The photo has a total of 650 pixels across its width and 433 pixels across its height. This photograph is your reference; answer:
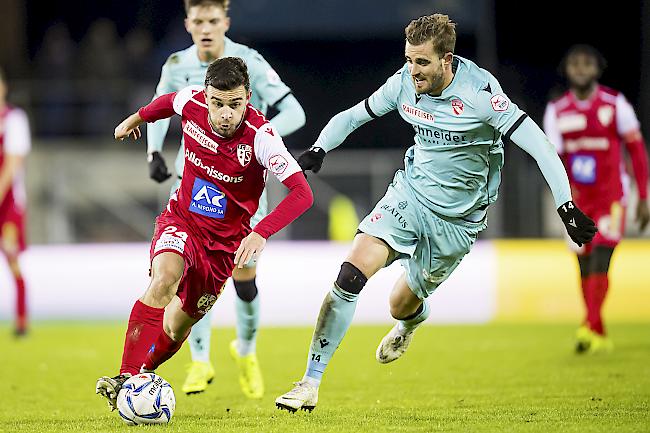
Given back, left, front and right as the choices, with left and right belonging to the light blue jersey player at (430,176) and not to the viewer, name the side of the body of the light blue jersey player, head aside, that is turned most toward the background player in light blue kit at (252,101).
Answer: right

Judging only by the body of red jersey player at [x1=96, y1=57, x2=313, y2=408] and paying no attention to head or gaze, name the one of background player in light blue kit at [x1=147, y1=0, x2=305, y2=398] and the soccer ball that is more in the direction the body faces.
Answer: the soccer ball

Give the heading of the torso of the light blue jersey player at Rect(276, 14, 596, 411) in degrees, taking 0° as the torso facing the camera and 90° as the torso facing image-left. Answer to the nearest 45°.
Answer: approximately 45°

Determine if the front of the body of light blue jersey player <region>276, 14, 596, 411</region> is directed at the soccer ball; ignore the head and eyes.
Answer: yes

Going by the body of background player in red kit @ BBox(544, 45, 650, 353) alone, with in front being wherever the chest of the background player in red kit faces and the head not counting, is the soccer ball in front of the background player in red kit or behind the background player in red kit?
in front

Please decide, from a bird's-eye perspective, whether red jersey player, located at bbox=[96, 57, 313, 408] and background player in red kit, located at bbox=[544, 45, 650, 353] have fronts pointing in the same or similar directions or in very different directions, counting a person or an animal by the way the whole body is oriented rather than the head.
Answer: same or similar directions

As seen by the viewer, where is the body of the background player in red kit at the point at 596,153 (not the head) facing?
toward the camera

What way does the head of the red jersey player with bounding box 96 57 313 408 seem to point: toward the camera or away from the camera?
toward the camera

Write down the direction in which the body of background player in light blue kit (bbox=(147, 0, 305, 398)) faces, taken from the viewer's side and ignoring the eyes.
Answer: toward the camera

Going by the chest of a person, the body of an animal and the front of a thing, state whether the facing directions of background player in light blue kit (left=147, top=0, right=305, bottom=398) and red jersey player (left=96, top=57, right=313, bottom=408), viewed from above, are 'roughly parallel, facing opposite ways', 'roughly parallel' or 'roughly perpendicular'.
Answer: roughly parallel

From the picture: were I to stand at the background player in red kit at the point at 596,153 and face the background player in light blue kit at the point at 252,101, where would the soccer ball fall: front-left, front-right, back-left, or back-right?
front-left

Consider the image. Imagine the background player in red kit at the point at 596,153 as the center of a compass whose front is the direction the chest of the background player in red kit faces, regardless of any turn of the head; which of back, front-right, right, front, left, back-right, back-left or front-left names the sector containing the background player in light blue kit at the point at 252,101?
front-right

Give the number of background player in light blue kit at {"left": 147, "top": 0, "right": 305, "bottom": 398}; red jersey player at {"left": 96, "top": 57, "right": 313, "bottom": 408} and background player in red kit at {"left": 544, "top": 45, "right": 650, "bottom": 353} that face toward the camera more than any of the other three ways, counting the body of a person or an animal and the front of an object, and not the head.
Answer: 3

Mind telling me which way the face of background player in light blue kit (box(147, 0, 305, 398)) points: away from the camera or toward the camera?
toward the camera

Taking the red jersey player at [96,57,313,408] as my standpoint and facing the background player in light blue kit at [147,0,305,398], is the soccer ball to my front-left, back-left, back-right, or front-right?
back-left

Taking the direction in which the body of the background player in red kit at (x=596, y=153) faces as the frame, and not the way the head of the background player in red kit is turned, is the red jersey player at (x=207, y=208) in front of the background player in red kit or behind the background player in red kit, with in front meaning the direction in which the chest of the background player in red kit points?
in front
